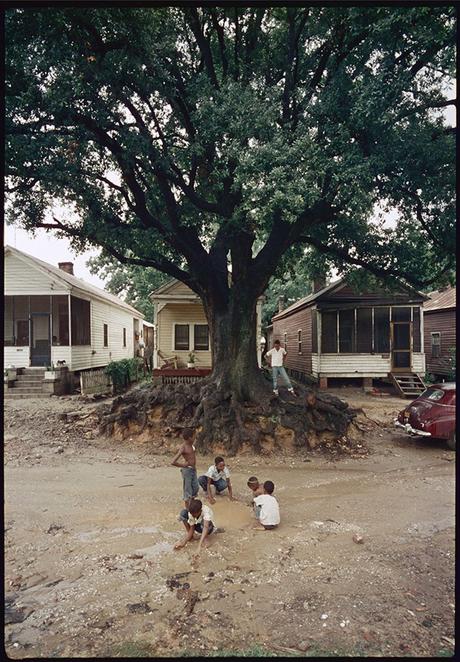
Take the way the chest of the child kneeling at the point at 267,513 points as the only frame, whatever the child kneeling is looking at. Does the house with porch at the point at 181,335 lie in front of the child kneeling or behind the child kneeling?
in front

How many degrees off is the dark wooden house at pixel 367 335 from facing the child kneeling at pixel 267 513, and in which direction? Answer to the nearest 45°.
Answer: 0° — it already faces them

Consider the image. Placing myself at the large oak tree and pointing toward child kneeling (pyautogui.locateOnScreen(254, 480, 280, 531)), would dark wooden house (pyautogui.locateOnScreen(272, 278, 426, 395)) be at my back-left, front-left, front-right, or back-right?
back-left

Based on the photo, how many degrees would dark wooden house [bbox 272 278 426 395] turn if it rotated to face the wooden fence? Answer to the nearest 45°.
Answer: approximately 90° to its right

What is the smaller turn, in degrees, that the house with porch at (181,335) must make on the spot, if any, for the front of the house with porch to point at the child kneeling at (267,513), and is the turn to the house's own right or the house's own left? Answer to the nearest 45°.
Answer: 0° — it already faces them

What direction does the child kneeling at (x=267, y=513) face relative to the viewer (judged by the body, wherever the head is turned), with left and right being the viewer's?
facing away from the viewer and to the left of the viewer

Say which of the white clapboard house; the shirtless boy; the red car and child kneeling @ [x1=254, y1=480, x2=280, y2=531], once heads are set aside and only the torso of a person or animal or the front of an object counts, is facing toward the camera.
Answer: the white clapboard house
